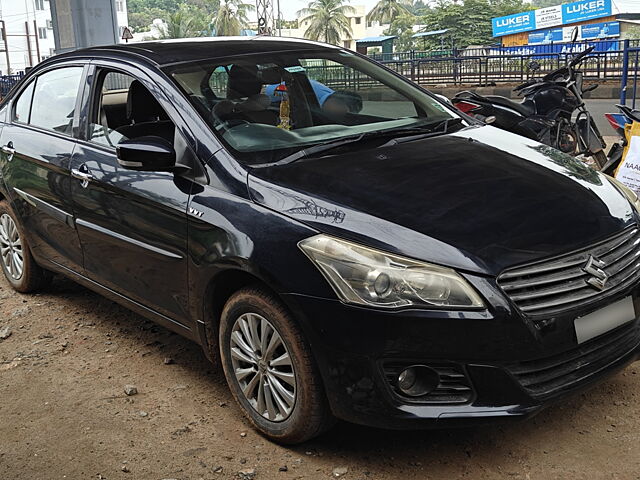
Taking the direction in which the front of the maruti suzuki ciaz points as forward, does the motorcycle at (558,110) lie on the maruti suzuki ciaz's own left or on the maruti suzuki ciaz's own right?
on the maruti suzuki ciaz's own left

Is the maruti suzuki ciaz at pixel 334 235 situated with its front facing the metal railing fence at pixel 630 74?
no
